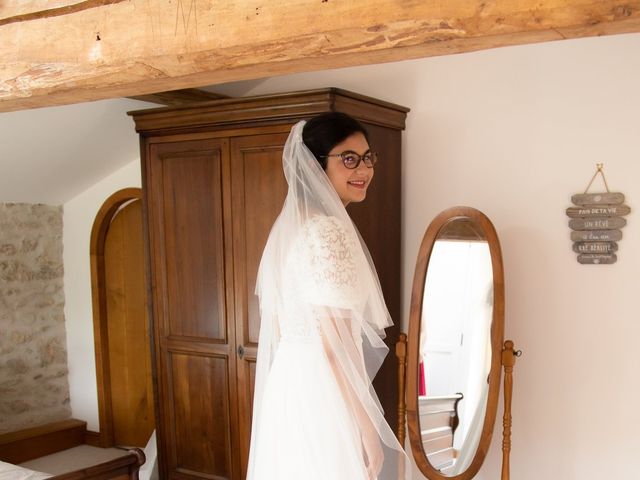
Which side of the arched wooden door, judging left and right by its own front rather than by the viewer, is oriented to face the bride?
front

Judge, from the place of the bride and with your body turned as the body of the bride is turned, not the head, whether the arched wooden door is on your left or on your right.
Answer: on your left

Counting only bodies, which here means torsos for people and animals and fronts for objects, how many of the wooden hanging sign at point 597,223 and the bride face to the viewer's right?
1

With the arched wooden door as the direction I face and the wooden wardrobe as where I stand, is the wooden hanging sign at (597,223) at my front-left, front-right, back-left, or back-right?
back-right

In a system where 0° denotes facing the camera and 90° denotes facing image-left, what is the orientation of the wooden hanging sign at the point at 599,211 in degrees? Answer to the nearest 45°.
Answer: approximately 0°

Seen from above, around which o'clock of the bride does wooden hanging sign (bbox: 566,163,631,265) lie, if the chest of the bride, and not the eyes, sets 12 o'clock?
The wooden hanging sign is roughly at 11 o'clock from the bride.

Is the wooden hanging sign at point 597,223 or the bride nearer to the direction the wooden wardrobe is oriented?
the bride

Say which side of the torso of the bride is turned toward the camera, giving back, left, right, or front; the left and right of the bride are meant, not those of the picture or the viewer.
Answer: right
